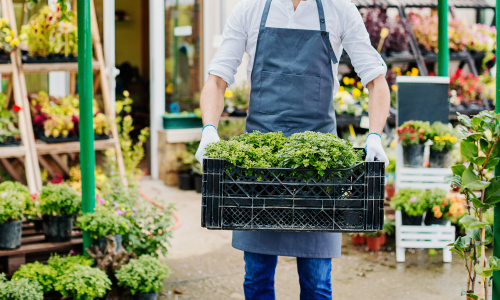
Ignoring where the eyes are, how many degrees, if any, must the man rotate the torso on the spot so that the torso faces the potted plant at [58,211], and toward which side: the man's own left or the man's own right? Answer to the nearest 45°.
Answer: approximately 135° to the man's own right

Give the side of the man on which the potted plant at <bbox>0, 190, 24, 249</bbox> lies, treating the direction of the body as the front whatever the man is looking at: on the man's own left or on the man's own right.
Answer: on the man's own right

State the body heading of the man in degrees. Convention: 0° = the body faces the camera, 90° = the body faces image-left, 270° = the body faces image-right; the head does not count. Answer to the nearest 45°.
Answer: approximately 0°

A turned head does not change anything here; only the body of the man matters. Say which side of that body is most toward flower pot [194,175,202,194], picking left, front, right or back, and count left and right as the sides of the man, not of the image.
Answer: back

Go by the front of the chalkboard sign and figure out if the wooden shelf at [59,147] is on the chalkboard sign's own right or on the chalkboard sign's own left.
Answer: on the chalkboard sign's own right

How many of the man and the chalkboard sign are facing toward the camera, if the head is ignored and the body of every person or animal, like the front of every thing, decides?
2

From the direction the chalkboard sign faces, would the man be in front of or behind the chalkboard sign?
in front

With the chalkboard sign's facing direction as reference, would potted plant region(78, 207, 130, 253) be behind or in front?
in front

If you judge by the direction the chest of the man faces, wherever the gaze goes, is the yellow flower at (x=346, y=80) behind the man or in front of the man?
behind

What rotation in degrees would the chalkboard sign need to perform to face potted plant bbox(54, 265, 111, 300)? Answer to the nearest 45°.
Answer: approximately 45° to its right
